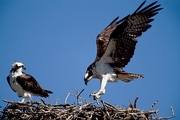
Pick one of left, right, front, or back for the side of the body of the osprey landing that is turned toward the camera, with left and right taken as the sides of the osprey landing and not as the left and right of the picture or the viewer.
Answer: left

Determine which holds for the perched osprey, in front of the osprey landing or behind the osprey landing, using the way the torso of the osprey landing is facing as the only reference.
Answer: in front

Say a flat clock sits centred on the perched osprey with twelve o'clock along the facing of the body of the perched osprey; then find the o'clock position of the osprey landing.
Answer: The osprey landing is roughly at 8 o'clock from the perched osprey.

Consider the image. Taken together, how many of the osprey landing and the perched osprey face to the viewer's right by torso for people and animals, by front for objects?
0

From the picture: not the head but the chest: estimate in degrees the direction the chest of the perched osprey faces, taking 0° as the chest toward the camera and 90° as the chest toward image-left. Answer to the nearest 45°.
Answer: approximately 45°
